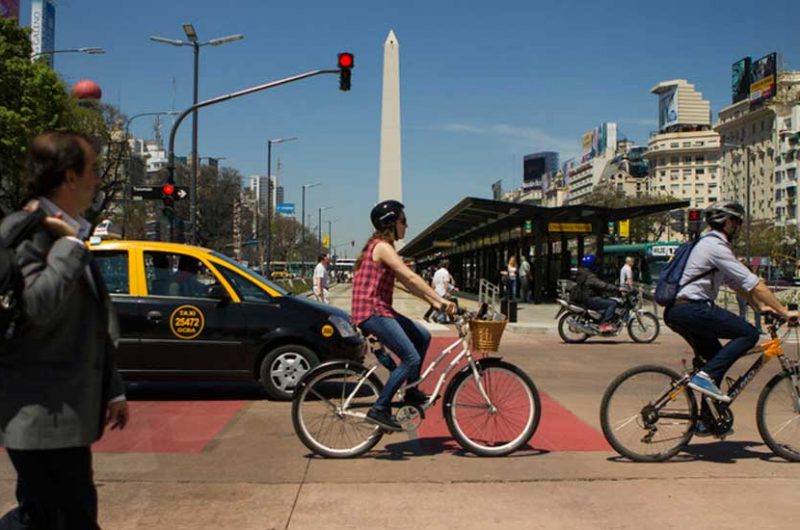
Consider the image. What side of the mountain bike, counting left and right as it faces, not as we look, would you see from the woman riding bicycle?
back

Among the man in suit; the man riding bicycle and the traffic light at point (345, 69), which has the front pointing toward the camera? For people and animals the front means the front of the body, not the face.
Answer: the traffic light

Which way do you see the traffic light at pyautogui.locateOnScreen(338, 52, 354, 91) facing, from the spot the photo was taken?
facing the viewer

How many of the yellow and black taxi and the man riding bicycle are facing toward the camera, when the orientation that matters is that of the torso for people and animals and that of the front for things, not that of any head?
0

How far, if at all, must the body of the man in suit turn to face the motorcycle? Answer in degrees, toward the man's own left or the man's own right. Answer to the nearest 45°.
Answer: approximately 45° to the man's own left

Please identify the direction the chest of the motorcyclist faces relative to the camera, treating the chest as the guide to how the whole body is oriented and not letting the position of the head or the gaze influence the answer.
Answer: to the viewer's right

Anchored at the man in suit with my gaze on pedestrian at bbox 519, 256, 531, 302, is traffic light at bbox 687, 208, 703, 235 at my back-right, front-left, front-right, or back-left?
front-right

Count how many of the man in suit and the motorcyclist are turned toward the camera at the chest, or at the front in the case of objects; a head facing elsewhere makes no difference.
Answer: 0

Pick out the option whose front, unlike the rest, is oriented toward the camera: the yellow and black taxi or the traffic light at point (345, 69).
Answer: the traffic light

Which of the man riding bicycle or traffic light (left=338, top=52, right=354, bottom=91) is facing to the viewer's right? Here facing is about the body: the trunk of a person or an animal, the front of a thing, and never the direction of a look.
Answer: the man riding bicycle

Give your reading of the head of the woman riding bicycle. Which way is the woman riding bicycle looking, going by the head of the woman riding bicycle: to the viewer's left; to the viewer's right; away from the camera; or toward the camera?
to the viewer's right

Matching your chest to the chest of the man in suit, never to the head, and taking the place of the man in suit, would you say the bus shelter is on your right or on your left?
on your left

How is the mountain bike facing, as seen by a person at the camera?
facing to the right of the viewer

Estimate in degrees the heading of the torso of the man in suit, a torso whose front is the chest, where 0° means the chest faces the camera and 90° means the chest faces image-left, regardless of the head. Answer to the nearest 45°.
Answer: approximately 270°

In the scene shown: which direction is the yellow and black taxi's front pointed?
to the viewer's right

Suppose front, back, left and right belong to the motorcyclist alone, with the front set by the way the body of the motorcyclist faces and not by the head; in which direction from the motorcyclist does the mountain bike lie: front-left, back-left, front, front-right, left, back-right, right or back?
right
